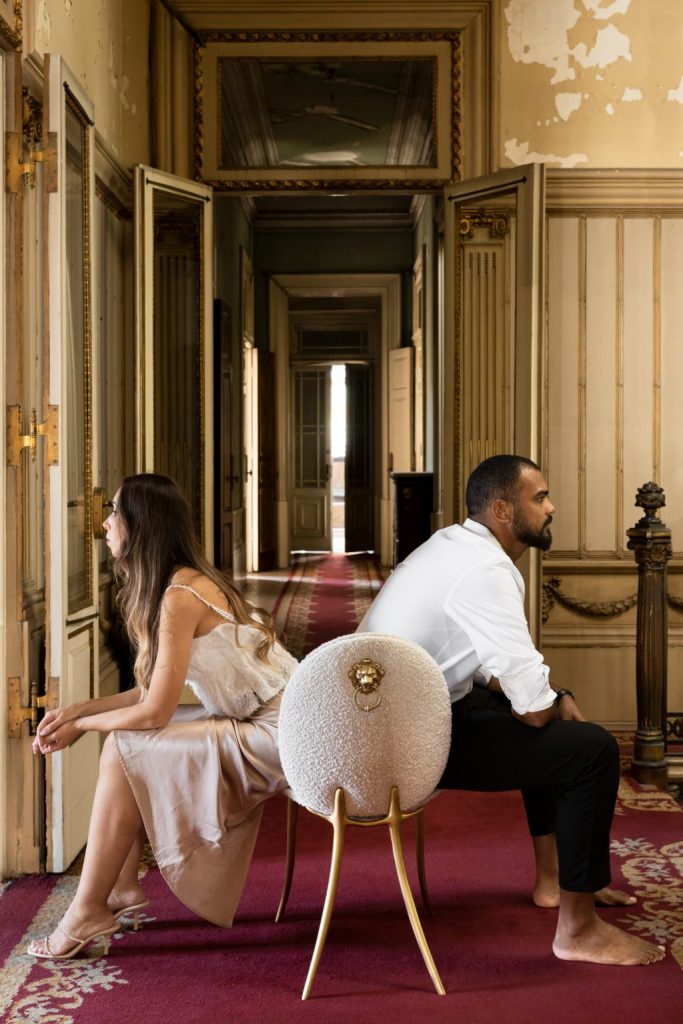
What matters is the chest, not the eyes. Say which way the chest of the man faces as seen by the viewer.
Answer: to the viewer's right

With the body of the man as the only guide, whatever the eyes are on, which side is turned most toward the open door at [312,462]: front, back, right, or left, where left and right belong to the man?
left

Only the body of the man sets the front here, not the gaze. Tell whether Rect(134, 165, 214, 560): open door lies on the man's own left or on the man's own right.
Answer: on the man's own left

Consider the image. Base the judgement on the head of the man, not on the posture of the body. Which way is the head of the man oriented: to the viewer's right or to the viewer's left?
to the viewer's right

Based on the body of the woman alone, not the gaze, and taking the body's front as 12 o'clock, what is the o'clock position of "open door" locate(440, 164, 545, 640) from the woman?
The open door is roughly at 4 o'clock from the woman.

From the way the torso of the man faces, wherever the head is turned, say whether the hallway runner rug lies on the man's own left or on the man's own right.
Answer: on the man's own left

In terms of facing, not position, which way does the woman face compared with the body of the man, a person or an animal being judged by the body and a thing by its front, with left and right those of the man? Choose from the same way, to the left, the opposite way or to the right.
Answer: the opposite way

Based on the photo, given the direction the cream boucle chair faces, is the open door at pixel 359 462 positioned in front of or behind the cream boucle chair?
in front

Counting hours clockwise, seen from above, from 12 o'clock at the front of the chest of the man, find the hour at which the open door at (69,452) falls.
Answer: The open door is roughly at 7 o'clock from the man.

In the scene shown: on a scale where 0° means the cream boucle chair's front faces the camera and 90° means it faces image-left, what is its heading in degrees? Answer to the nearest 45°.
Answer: approximately 180°

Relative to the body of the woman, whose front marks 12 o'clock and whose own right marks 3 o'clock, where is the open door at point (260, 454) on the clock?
The open door is roughly at 3 o'clock from the woman.

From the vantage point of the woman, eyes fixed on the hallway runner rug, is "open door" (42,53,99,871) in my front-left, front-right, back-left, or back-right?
front-left

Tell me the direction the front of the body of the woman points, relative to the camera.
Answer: to the viewer's left
